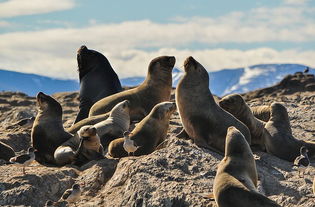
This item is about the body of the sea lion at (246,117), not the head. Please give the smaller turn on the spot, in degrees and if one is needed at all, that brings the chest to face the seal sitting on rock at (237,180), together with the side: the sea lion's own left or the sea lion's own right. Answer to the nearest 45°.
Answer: approximately 90° to the sea lion's own left

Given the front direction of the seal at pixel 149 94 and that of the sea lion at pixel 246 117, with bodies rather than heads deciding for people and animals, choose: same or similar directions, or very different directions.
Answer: very different directions

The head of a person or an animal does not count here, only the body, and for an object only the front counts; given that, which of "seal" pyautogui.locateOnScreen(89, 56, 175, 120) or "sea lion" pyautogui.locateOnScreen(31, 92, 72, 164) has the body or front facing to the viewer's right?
the seal

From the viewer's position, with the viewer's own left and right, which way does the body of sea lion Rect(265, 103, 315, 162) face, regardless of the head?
facing to the left of the viewer

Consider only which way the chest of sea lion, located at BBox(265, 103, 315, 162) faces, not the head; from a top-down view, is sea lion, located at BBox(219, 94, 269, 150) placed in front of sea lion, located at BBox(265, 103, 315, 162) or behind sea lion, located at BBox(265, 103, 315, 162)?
in front

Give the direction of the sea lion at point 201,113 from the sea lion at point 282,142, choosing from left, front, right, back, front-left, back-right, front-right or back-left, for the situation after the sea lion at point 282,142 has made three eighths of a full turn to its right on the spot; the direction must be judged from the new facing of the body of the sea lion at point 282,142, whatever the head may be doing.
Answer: back

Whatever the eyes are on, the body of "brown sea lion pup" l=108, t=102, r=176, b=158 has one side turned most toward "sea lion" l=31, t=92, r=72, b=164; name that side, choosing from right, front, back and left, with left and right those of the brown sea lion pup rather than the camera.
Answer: back

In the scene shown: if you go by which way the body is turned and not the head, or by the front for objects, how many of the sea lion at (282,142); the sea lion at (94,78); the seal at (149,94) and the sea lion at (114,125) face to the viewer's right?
2

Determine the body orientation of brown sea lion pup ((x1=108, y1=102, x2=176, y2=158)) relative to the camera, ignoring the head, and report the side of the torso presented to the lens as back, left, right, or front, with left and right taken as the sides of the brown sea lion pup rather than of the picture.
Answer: right

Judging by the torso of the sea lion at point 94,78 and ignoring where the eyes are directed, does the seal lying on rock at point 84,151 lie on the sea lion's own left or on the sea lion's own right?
on the sea lion's own left

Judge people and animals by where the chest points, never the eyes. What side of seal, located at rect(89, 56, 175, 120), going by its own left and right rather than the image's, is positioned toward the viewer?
right
